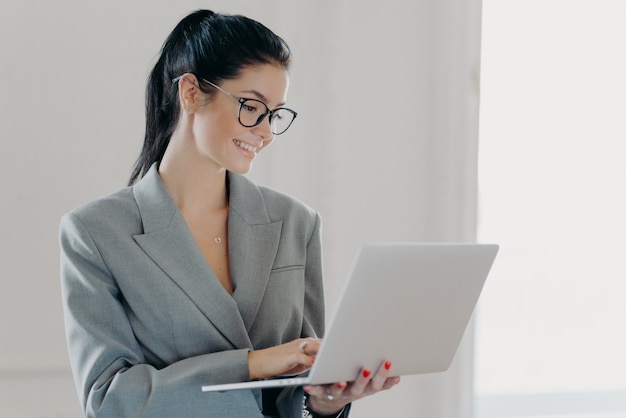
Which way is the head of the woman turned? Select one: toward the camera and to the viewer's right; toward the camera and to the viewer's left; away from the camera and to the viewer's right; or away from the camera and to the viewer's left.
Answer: toward the camera and to the viewer's right

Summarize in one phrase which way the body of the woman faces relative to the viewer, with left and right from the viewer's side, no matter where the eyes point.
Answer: facing the viewer and to the right of the viewer
